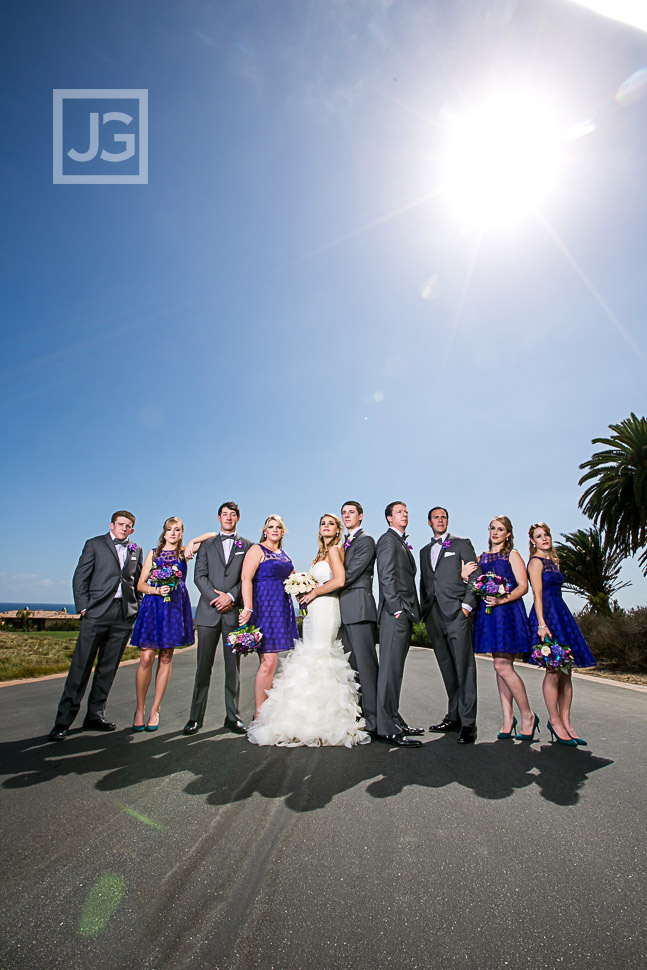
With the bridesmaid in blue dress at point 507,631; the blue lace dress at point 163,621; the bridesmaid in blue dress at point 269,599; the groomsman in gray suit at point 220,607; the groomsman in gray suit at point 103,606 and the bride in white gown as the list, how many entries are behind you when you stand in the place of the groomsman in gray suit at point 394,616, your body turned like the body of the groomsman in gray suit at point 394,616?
5

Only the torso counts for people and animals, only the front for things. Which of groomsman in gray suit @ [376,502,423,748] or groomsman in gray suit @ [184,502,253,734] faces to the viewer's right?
groomsman in gray suit @ [376,502,423,748]

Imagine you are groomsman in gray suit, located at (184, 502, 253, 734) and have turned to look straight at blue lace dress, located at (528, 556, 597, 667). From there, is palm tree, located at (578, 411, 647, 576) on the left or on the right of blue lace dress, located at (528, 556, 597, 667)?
left

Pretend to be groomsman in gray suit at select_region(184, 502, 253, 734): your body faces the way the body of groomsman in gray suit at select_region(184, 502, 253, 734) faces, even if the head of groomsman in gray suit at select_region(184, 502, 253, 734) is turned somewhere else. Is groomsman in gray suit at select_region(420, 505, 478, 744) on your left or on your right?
on your left

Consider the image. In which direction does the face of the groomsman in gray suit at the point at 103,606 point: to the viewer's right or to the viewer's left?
to the viewer's right

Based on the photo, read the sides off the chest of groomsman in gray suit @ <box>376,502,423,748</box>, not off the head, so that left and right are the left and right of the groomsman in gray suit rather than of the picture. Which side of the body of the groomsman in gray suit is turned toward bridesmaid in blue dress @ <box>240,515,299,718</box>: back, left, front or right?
back

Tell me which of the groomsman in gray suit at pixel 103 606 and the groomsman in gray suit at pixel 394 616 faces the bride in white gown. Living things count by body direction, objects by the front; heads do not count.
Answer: the groomsman in gray suit at pixel 103 606

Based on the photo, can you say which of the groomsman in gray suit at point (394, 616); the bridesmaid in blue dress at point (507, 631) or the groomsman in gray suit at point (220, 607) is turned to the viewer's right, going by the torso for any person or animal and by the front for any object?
the groomsman in gray suit at point (394, 616)
